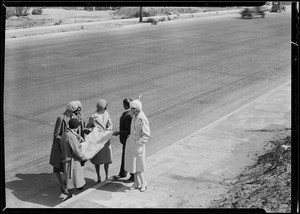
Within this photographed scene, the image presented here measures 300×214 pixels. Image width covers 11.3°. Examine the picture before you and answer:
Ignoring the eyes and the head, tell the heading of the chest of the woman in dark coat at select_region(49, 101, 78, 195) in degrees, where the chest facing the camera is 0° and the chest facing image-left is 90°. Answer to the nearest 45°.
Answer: approximately 270°
